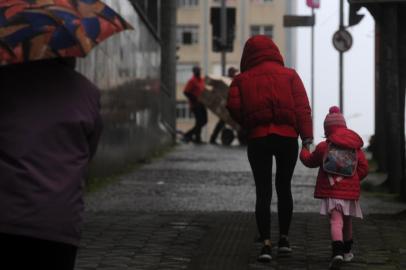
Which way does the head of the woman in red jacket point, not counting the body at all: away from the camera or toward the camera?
away from the camera

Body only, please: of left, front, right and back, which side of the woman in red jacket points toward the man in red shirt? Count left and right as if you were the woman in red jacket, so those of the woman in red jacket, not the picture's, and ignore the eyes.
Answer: front

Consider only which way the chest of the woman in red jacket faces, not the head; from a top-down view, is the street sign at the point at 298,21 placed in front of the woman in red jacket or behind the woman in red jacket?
in front

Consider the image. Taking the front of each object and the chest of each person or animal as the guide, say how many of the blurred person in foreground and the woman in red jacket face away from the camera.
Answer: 2

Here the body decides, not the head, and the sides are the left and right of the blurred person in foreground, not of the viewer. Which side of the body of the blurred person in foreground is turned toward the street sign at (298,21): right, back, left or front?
front

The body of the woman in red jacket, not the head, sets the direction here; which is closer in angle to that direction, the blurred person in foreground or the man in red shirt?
the man in red shirt

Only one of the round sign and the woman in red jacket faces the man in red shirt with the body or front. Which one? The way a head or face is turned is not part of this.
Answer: the woman in red jacket

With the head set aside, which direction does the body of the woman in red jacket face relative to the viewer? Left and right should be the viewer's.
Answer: facing away from the viewer

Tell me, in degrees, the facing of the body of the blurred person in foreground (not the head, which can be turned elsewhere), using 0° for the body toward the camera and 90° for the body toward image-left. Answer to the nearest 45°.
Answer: approximately 180°
